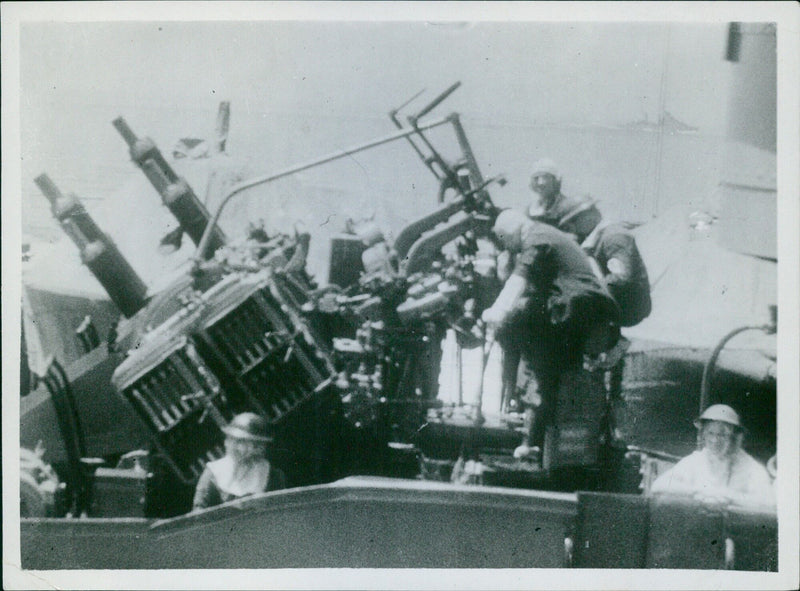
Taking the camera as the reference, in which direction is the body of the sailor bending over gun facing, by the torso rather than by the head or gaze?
to the viewer's left

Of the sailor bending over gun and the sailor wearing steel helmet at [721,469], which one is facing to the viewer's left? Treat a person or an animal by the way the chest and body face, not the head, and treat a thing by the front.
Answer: the sailor bending over gun

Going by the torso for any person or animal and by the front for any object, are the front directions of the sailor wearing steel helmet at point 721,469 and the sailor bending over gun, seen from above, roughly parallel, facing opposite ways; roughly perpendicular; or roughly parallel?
roughly perpendicular
